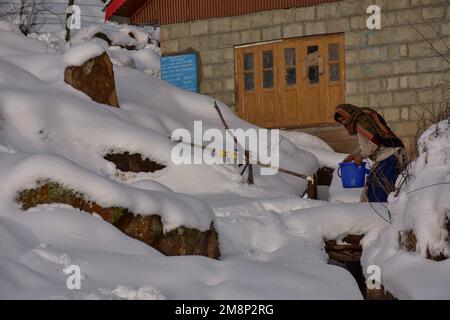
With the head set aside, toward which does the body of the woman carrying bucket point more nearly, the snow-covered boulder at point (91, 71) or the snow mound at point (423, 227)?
the snow-covered boulder

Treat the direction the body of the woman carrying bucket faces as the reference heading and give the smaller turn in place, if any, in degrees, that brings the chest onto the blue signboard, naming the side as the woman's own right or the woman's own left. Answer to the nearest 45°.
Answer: approximately 45° to the woman's own right

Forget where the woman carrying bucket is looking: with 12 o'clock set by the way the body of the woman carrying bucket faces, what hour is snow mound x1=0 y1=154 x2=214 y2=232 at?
The snow mound is roughly at 10 o'clock from the woman carrying bucket.

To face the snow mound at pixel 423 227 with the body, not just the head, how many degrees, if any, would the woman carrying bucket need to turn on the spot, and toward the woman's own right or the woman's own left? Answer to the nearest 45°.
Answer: approximately 90° to the woman's own left

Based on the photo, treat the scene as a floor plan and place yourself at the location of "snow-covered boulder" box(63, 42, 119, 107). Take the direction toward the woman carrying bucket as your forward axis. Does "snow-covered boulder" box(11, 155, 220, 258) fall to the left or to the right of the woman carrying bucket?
right

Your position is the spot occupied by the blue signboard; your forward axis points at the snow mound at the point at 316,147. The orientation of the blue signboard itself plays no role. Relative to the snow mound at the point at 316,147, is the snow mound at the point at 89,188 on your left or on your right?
right

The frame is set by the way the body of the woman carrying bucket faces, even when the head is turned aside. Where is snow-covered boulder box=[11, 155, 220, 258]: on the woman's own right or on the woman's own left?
on the woman's own left

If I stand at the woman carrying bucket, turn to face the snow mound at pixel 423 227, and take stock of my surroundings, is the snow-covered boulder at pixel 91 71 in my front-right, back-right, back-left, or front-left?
back-right

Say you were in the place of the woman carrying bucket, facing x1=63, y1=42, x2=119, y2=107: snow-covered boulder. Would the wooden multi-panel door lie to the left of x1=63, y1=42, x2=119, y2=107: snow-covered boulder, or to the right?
right

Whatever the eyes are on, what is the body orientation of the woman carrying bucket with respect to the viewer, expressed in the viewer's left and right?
facing to the left of the viewer

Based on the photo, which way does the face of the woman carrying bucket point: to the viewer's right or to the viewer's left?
to the viewer's left
